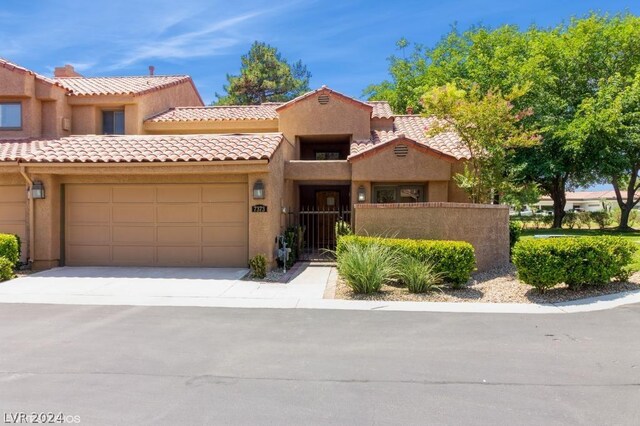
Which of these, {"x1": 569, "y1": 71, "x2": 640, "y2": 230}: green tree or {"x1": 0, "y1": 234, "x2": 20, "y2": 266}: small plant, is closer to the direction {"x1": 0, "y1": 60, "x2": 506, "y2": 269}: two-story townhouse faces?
the small plant

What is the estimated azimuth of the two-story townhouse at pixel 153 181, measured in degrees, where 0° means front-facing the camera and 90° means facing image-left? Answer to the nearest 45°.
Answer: approximately 0°

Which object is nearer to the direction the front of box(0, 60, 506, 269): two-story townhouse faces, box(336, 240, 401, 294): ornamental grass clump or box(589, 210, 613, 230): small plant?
the ornamental grass clump

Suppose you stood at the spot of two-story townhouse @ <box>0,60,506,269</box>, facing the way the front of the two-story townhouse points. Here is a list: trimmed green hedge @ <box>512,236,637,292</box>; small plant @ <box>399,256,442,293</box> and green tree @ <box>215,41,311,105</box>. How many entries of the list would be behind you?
1

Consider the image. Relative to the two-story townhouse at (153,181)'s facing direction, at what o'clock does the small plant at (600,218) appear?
The small plant is roughly at 8 o'clock from the two-story townhouse.

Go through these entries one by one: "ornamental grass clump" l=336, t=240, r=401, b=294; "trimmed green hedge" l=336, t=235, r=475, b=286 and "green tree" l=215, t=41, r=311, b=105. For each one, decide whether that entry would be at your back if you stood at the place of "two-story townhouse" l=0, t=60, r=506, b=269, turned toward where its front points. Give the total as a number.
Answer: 1

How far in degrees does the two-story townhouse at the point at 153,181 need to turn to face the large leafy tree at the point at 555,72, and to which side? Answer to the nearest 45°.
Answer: approximately 135° to its left

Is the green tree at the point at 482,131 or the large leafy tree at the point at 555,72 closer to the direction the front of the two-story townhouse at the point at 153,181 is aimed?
the green tree

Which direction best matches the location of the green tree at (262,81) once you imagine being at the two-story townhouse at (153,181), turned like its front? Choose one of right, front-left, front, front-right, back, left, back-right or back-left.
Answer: back

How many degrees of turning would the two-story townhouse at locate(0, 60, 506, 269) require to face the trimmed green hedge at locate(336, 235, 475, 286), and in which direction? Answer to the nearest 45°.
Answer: approximately 45° to its left

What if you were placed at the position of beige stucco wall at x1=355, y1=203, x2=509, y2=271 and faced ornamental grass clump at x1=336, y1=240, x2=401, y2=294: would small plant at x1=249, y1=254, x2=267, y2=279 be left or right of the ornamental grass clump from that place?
right
